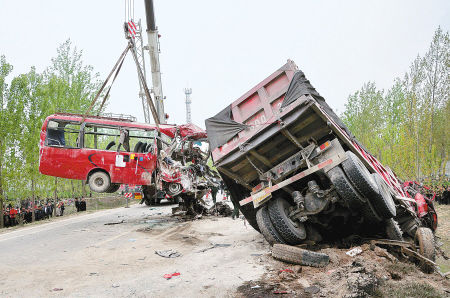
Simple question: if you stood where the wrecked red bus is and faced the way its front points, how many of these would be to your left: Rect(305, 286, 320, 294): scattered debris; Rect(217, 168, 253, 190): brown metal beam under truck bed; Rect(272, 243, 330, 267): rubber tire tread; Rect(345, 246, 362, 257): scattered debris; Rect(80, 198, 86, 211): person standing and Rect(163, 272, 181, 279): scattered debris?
1

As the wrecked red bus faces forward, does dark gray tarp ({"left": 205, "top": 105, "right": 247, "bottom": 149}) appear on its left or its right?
on its right

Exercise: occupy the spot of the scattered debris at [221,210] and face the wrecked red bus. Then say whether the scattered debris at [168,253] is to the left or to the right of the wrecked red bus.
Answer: left

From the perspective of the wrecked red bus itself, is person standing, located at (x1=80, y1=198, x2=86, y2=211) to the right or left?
on its left

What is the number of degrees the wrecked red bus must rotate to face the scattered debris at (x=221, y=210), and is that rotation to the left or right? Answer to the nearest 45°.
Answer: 0° — it already faces it

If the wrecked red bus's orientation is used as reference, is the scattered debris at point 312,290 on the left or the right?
on its right

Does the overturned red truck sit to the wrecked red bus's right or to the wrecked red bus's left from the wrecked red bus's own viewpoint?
on its right

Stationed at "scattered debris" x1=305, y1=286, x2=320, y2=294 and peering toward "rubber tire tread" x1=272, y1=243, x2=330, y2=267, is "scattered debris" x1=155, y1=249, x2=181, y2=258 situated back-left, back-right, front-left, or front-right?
front-left

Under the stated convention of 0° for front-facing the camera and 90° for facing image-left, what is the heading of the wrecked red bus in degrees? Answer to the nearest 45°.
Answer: approximately 270°

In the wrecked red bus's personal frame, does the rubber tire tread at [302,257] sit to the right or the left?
on its right

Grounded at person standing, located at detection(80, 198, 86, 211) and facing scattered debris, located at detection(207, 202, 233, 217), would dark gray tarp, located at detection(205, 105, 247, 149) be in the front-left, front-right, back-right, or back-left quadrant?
front-right

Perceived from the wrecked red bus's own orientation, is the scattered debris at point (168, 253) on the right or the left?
on its right

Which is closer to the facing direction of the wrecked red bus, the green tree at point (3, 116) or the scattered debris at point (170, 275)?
the scattered debris

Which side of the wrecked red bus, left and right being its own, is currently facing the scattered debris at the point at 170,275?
right
